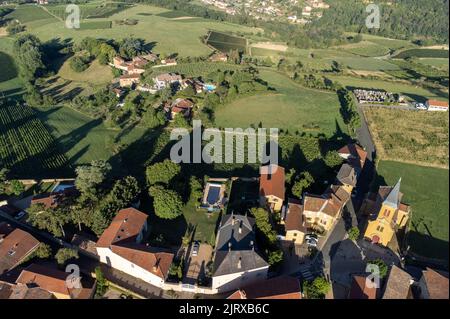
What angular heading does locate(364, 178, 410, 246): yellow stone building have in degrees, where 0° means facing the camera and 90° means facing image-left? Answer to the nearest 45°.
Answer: approximately 0°

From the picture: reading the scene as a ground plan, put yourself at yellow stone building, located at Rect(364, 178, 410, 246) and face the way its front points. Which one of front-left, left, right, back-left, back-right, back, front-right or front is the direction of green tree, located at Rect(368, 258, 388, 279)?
front

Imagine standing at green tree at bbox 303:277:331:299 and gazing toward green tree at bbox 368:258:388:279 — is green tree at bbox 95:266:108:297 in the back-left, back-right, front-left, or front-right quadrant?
back-left

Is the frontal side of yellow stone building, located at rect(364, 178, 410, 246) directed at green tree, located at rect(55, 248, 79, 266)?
no

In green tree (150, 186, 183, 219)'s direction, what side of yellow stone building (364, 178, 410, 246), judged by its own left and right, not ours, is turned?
right

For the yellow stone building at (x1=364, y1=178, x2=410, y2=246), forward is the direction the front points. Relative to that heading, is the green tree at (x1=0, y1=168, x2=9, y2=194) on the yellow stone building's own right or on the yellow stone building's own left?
on the yellow stone building's own right

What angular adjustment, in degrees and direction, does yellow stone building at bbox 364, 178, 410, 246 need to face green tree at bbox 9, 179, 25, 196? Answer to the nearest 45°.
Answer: approximately 90° to its right

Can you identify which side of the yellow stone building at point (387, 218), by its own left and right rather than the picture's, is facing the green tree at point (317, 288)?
front
